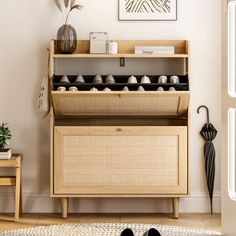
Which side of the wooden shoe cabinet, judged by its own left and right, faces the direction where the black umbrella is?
left

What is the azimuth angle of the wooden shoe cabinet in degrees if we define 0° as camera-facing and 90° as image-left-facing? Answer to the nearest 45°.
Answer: approximately 0°

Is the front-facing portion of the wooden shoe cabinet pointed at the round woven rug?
yes

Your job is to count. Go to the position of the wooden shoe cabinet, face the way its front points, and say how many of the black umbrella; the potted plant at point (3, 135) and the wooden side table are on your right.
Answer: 2
